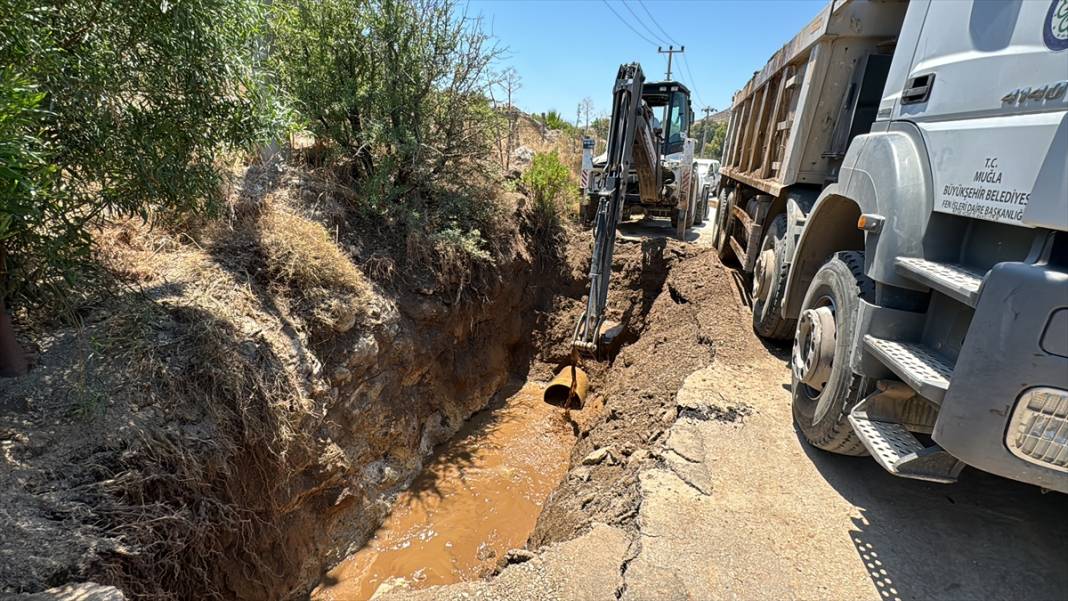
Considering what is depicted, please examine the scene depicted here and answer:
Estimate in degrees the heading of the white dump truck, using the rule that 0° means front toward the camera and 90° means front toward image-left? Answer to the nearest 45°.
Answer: approximately 315°

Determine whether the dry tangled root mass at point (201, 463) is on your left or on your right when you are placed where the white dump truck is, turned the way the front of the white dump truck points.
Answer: on your right

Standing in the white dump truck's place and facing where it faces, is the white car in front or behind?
behind

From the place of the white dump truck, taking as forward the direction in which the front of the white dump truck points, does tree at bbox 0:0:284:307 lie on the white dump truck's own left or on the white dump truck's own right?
on the white dump truck's own right

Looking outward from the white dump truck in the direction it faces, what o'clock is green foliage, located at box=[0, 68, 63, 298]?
The green foliage is roughly at 3 o'clock from the white dump truck.

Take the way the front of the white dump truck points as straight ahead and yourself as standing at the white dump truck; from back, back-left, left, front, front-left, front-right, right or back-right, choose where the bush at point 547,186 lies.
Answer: back

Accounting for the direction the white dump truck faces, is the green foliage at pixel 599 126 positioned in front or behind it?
behind

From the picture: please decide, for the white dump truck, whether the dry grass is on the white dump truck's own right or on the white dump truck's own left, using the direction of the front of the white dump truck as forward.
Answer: on the white dump truck's own right

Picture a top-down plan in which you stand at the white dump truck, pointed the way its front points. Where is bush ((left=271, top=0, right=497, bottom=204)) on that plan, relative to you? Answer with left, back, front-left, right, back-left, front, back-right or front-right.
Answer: back-right

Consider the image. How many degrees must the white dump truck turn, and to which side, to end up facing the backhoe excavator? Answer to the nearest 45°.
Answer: approximately 180°
